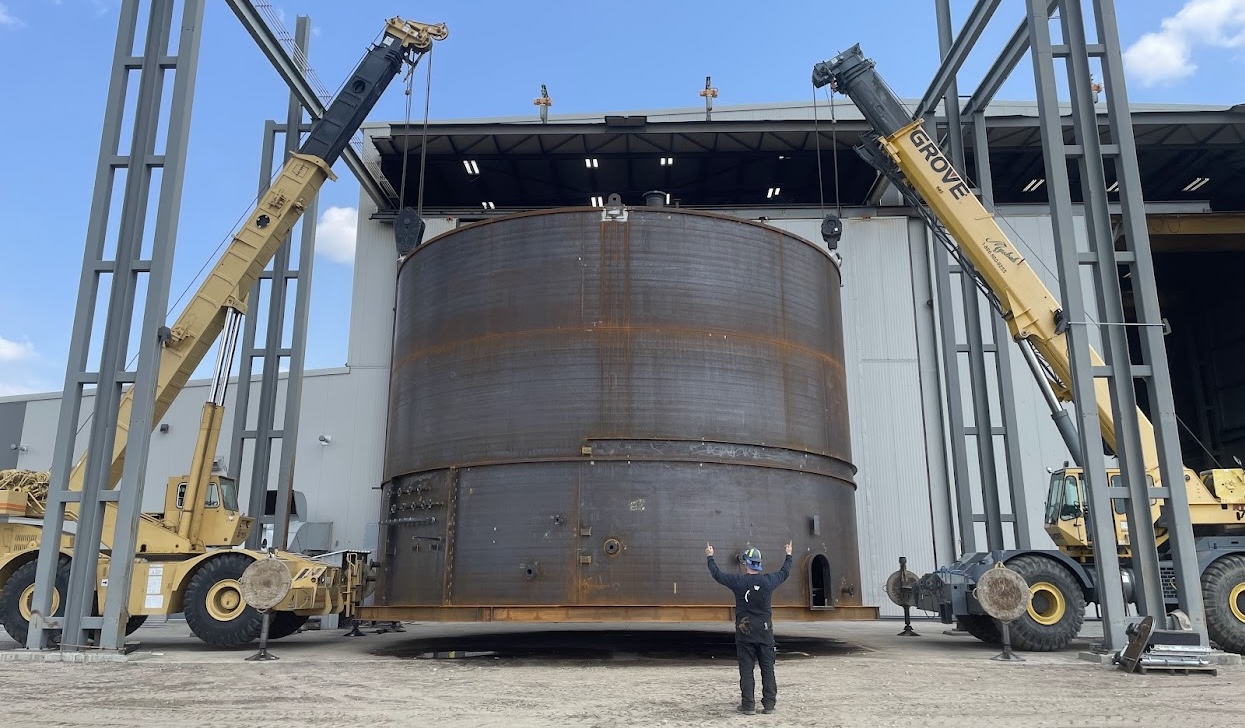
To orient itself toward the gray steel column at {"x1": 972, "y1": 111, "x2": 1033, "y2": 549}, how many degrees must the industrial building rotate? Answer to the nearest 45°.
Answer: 0° — it already faces it

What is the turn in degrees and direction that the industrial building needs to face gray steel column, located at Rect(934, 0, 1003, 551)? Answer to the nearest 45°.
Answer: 0° — it already faces it

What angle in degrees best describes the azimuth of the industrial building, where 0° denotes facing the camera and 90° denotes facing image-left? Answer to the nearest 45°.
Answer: approximately 0°
